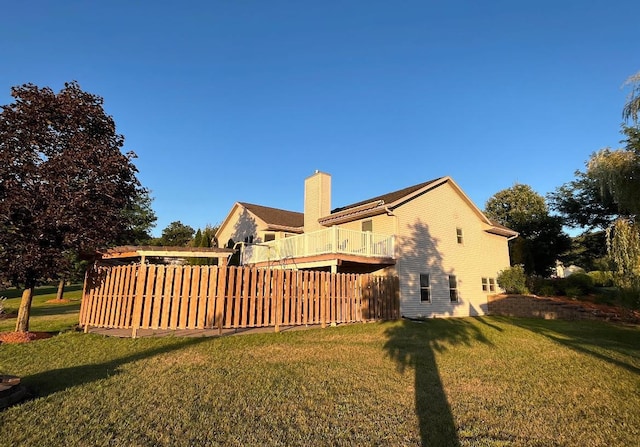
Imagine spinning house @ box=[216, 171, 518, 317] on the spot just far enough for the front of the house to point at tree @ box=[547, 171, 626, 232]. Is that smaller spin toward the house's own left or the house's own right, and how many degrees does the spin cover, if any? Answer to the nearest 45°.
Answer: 0° — it already faces it

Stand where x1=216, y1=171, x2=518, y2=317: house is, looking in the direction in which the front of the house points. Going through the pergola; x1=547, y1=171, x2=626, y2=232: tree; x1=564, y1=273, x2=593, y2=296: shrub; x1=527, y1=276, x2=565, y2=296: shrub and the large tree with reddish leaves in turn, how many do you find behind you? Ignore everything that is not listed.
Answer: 2

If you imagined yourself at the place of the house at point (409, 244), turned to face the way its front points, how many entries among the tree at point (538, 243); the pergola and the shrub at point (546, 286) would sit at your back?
1

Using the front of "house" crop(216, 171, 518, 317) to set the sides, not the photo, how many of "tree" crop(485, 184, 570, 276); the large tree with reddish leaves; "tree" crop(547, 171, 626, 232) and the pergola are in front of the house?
2

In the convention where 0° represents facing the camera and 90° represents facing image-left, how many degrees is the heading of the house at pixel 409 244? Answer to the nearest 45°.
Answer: approximately 225°

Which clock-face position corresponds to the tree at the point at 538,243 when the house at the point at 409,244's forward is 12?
The tree is roughly at 12 o'clock from the house.

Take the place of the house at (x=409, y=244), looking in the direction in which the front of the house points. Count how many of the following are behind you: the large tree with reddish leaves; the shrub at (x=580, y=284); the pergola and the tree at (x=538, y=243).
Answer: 2

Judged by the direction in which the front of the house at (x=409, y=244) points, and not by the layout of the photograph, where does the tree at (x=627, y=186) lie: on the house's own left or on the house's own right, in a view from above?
on the house's own right

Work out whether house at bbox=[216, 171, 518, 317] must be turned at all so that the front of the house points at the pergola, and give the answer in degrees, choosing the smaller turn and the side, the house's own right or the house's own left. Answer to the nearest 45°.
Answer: approximately 180°

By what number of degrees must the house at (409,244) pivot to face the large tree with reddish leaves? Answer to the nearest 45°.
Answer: approximately 180°
